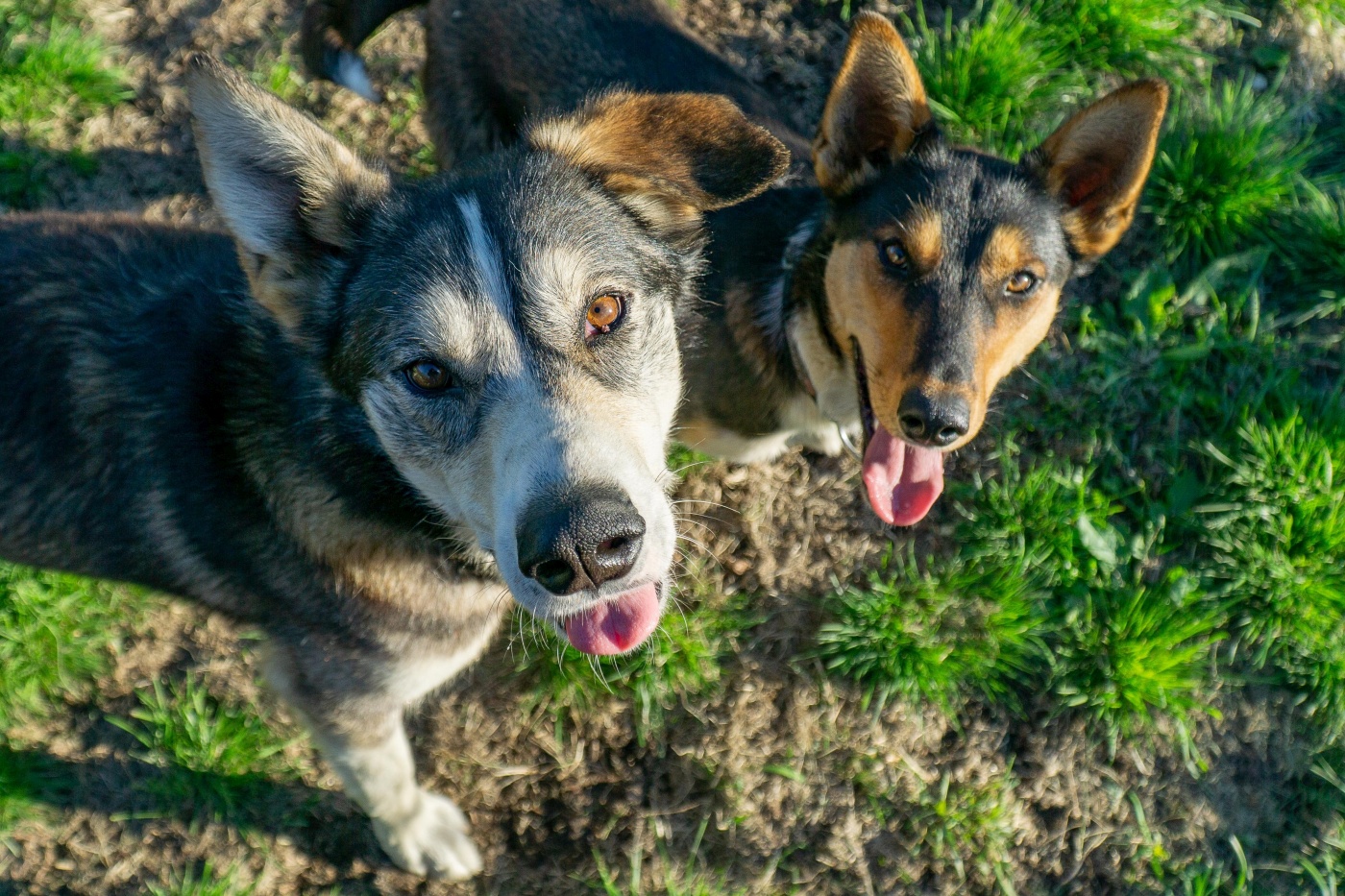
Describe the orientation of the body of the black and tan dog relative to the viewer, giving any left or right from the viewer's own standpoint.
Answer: facing the viewer and to the right of the viewer
